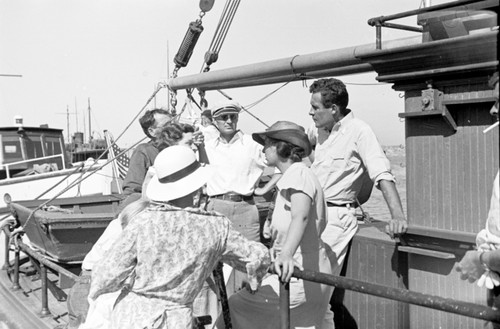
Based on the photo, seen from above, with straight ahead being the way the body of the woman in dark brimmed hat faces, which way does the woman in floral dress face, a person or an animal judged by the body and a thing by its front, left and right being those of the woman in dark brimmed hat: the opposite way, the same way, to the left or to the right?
to the right

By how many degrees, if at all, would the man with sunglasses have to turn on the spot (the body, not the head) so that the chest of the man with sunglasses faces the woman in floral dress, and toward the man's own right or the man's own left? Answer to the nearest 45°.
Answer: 0° — they already face them

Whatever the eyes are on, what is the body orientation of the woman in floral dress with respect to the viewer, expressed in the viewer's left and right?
facing away from the viewer

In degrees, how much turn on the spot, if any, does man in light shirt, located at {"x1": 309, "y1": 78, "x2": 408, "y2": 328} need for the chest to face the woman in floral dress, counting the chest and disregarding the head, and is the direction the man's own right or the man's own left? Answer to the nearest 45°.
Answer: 0° — they already face them

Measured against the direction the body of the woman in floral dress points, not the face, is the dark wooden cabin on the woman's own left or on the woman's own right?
on the woman's own right

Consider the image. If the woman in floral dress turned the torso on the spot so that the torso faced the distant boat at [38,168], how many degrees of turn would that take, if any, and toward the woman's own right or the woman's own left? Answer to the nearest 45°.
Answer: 0° — they already face it

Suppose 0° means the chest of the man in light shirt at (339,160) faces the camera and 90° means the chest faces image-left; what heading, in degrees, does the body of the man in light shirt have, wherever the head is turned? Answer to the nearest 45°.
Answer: approximately 45°

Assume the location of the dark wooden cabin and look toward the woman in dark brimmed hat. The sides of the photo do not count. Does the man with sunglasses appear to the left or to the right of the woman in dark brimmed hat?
right

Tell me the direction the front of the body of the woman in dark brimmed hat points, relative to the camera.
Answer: to the viewer's left
